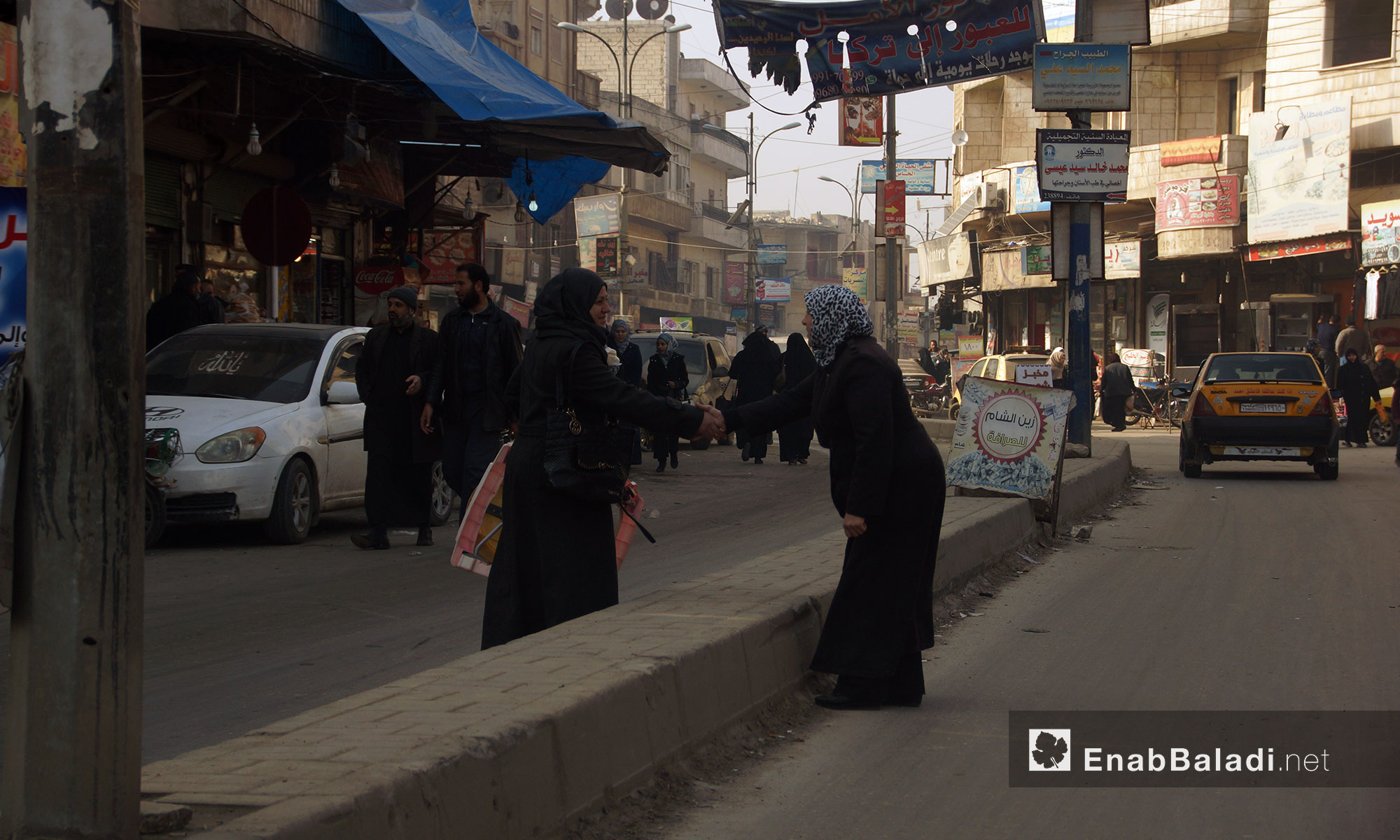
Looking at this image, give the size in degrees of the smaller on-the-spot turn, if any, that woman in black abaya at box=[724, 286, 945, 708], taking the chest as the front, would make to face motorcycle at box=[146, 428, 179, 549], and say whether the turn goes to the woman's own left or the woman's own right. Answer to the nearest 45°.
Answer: approximately 45° to the woman's own right

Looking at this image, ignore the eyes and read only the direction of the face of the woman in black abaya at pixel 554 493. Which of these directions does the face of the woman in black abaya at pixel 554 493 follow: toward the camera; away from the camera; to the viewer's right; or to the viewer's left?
to the viewer's right

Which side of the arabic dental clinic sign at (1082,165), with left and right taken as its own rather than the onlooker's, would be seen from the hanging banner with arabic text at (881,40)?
right

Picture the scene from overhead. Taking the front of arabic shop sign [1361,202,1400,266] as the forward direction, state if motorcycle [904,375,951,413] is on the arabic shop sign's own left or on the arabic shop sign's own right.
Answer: on the arabic shop sign's own right

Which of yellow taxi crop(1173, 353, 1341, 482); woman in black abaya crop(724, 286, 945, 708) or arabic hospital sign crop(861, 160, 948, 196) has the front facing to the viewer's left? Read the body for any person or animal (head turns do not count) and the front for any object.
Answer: the woman in black abaya

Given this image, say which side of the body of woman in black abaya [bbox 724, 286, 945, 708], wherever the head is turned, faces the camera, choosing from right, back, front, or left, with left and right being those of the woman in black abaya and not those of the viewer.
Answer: left

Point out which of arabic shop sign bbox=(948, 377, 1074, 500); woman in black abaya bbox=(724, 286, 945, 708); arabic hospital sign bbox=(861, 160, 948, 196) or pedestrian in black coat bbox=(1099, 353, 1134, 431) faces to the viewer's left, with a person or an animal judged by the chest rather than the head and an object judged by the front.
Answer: the woman in black abaya

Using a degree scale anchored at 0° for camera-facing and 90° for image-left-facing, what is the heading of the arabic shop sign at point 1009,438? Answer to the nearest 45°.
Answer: approximately 0°
